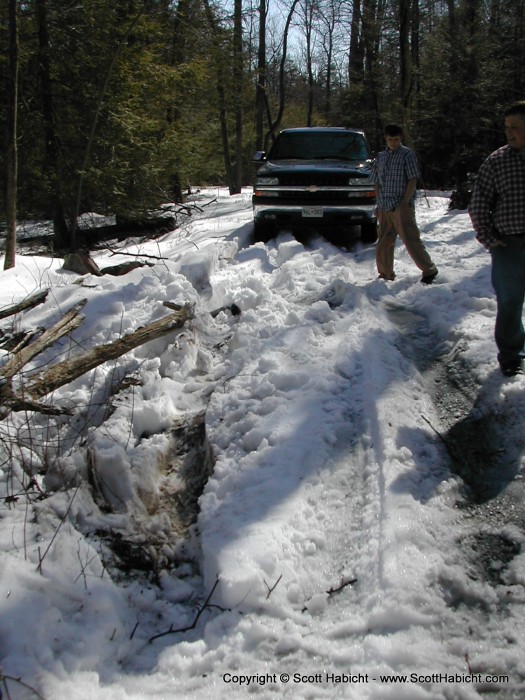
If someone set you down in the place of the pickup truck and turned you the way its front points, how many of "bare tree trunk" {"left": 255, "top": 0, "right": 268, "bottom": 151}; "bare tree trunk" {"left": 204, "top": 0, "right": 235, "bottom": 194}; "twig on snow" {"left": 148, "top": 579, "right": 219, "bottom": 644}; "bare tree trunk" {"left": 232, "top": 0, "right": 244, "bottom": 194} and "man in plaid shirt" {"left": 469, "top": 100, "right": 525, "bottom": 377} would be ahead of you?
2

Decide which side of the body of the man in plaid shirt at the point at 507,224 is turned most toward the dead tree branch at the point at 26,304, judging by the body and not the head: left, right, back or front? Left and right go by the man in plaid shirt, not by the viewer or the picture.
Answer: right

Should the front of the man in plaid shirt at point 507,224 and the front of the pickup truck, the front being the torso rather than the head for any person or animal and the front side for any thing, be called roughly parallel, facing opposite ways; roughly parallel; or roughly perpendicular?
roughly parallel

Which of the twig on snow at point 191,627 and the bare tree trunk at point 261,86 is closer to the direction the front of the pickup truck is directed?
the twig on snow

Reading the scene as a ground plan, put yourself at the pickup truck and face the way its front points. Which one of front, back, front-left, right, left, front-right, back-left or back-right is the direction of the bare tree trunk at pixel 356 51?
back

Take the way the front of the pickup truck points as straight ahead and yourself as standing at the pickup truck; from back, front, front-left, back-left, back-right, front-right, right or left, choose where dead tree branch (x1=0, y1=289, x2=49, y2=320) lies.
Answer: front-right

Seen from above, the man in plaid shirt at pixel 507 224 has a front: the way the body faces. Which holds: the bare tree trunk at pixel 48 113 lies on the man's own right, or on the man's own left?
on the man's own right

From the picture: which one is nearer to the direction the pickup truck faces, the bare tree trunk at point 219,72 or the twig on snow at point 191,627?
the twig on snow

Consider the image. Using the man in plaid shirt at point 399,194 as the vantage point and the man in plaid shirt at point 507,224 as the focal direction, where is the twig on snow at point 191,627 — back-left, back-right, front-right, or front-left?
front-right

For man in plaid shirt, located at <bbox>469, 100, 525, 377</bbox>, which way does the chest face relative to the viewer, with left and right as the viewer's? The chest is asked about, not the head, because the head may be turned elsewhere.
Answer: facing the viewer

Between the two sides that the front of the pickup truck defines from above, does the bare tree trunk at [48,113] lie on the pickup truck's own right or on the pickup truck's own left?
on the pickup truck's own right

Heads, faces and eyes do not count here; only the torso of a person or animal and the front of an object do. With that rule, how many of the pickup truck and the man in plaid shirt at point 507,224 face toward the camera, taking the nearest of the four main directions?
2

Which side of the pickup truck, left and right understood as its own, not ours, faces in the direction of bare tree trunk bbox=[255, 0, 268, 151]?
back

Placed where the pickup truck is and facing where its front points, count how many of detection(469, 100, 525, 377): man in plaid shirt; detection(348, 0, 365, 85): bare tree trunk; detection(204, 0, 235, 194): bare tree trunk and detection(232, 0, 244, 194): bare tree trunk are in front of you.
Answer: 1

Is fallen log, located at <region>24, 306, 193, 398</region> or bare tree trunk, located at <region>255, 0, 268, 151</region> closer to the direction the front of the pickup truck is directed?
the fallen log

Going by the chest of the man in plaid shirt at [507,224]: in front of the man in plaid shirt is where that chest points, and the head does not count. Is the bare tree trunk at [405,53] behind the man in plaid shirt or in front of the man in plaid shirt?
behind

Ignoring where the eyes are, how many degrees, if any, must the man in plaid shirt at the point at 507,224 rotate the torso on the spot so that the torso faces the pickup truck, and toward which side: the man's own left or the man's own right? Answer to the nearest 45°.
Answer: approximately 135° to the man's own right

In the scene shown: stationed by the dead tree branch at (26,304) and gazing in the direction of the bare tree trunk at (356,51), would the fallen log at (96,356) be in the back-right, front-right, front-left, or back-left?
back-right
